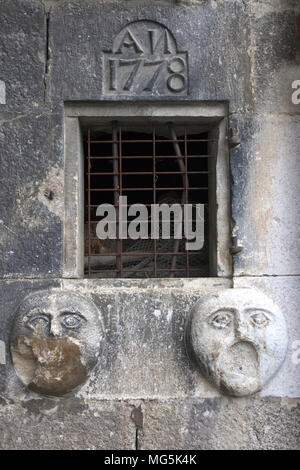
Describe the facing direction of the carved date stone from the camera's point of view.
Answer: facing the viewer

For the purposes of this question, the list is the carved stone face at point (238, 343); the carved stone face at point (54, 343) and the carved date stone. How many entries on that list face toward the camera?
3

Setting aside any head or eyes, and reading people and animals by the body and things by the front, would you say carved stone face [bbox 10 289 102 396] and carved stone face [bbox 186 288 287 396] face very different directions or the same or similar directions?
same or similar directions

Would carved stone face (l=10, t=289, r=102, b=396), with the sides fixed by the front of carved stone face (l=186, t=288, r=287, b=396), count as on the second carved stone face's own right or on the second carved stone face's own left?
on the second carved stone face's own right

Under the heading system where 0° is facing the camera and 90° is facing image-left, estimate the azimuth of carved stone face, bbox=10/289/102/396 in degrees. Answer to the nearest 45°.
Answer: approximately 0°

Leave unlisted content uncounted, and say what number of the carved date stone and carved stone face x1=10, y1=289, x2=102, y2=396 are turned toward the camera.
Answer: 2

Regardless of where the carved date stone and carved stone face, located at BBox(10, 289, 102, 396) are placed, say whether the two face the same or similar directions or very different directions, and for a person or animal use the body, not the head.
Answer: same or similar directions

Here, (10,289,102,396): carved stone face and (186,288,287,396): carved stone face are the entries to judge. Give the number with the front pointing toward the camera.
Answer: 2
